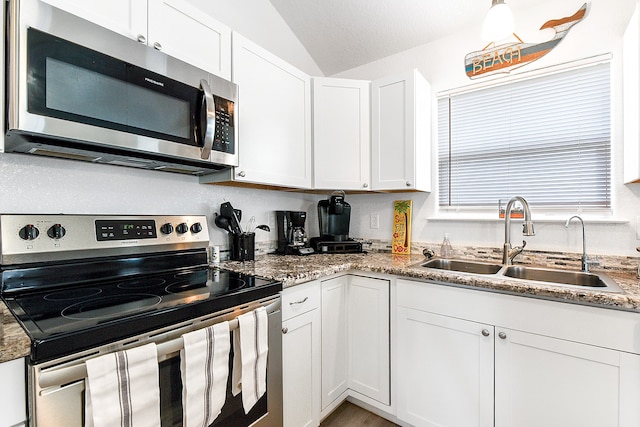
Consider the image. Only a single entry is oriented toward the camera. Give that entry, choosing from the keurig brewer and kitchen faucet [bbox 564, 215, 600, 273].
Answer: the keurig brewer

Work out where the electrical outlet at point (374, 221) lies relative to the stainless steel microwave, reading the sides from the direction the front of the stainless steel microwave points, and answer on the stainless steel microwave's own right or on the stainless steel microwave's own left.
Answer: on the stainless steel microwave's own left

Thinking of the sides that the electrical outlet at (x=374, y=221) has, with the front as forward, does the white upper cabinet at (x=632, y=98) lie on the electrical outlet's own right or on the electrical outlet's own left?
on the electrical outlet's own left

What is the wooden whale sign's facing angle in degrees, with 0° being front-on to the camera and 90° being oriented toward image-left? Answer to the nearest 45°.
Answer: approximately 0°

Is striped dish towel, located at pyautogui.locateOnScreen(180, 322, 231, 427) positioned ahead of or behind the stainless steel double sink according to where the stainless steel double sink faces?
ahead

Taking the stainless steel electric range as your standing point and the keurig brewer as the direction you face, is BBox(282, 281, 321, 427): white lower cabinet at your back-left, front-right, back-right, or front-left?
front-right

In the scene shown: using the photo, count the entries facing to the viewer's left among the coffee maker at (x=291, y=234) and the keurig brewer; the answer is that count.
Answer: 0

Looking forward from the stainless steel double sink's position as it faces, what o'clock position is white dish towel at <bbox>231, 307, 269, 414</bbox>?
The white dish towel is roughly at 1 o'clock from the stainless steel double sink.

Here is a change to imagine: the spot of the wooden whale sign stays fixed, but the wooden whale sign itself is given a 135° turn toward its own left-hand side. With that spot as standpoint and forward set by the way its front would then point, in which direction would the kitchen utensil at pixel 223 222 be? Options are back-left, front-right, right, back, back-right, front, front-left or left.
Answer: back

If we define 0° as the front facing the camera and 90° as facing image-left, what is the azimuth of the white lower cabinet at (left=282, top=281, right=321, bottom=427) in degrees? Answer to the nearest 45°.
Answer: approximately 315°

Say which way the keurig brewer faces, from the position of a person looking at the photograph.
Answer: facing the viewer

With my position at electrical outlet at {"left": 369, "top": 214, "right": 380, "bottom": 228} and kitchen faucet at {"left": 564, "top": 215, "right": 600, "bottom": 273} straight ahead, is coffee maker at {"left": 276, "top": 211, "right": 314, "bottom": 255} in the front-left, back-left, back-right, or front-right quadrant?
back-right

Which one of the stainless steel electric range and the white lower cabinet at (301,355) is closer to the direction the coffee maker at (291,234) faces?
the white lower cabinet

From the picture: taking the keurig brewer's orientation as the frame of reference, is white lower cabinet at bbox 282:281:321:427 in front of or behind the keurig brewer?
in front

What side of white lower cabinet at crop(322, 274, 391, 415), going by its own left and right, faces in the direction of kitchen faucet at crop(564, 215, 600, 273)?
left

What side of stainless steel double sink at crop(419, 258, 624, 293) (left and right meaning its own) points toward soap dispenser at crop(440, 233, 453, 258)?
right

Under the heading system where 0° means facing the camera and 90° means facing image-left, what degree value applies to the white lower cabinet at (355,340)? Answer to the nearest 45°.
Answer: approximately 0°
